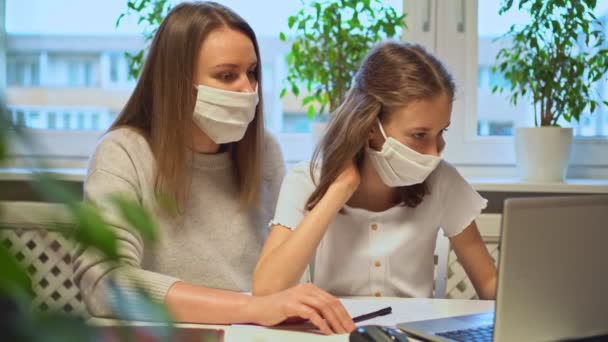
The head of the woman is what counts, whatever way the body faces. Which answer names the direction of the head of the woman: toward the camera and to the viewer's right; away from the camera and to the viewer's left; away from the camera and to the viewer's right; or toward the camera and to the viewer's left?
toward the camera and to the viewer's right

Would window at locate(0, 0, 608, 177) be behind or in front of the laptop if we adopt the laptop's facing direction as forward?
in front

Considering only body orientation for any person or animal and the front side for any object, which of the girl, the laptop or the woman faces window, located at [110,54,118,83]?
the laptop

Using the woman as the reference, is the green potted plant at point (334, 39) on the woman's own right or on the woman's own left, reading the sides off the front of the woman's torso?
on the woman's own left

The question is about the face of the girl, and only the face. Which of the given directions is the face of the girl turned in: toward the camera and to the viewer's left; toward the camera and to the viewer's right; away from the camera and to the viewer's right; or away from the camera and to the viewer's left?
toward the camera and to the viewer's right

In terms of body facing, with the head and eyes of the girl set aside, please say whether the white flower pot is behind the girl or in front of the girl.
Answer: behind

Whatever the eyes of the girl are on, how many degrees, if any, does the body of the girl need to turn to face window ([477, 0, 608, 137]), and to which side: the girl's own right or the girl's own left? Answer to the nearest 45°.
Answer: approximately 180°

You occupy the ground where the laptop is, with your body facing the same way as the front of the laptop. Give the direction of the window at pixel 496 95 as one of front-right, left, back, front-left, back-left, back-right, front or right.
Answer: front-right

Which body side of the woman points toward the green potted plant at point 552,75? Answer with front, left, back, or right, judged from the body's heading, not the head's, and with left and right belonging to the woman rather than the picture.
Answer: left

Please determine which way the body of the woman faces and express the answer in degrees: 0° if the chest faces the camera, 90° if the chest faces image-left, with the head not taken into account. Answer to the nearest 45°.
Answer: approximately 315°

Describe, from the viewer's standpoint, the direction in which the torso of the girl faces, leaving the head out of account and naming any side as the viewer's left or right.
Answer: facing the viewer

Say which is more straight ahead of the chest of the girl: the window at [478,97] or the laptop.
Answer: the laptop

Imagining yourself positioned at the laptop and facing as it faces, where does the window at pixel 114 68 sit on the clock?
The window is roughly at 12 o'clock from the laptop.

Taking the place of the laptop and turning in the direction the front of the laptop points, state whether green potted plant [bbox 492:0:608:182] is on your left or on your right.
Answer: on your right

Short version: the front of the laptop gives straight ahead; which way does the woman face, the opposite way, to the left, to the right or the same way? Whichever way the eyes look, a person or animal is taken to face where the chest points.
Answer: the opposite way
